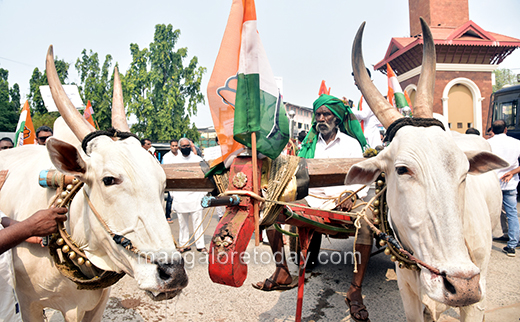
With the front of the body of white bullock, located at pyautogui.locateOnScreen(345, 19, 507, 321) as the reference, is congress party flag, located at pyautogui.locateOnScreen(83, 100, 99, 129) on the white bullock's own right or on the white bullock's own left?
on the white bullock's own right

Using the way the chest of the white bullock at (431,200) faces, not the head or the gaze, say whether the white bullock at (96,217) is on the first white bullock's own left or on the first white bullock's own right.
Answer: on the first white bullock's own right

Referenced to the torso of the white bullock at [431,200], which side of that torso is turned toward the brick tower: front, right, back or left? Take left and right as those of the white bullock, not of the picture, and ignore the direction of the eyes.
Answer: back

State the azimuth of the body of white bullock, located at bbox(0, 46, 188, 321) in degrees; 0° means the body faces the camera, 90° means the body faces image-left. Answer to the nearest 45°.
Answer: approximately 315°

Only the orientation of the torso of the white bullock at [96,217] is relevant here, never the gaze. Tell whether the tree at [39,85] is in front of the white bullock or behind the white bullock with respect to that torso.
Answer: behind
